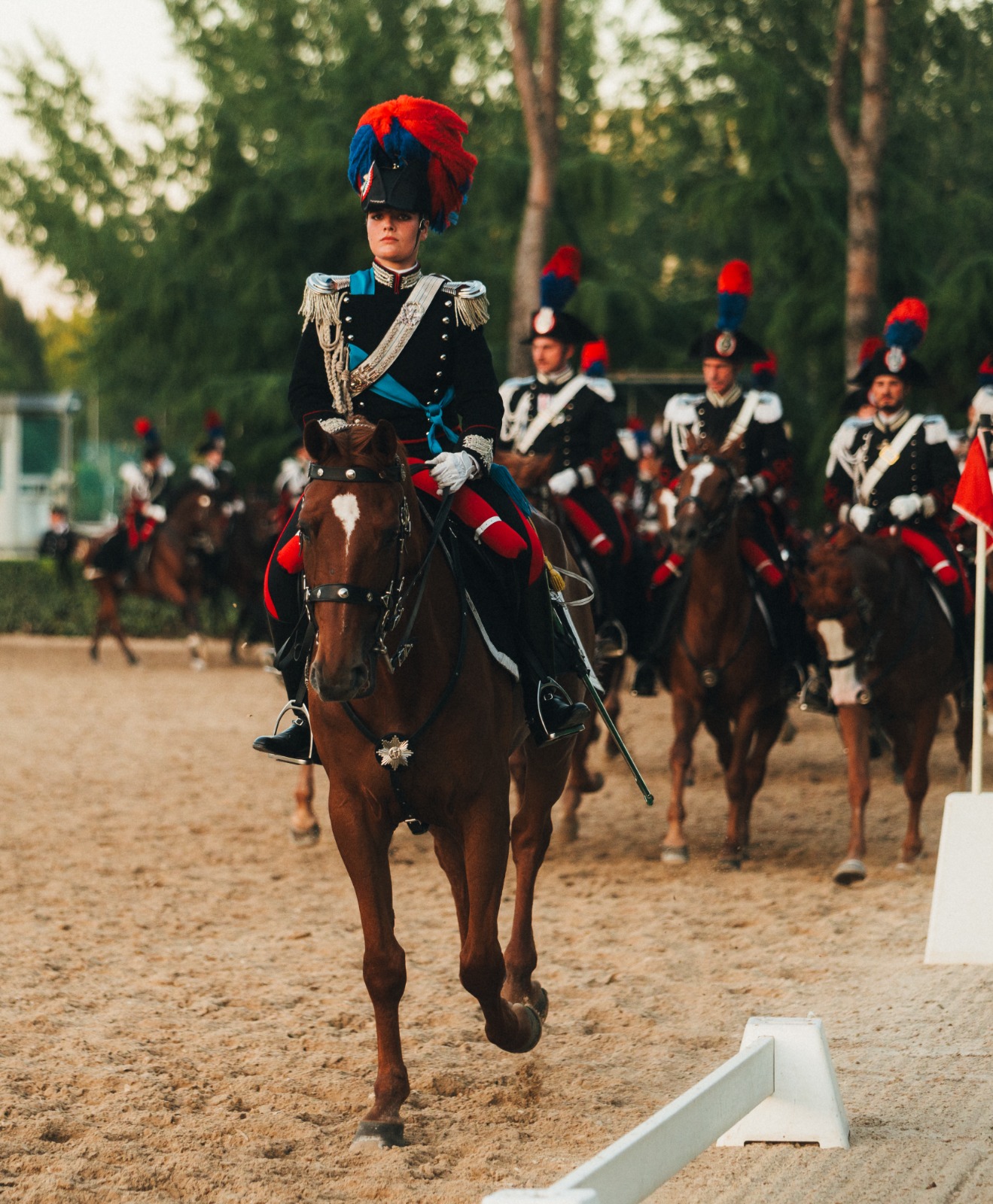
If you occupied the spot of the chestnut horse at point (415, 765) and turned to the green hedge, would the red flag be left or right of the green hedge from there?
right

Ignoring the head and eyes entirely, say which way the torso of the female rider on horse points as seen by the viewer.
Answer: toward the camera

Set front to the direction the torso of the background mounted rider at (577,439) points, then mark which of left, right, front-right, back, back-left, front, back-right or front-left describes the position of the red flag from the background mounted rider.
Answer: left

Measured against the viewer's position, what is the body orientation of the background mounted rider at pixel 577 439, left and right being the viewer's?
facing the viewer and to the left of the viewer

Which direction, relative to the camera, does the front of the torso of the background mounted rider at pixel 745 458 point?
toward the camera

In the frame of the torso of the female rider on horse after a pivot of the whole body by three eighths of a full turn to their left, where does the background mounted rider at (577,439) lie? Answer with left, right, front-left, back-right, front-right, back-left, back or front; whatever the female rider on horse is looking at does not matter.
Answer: front-left

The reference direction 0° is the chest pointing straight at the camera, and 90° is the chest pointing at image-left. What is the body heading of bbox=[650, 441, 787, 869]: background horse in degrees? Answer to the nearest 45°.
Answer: approximately 0°

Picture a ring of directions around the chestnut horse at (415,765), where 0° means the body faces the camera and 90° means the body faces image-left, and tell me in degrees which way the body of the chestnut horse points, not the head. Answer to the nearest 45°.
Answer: approximately 45°

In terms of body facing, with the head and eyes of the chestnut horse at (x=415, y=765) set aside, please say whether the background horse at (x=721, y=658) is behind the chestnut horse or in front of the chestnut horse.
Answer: behind
